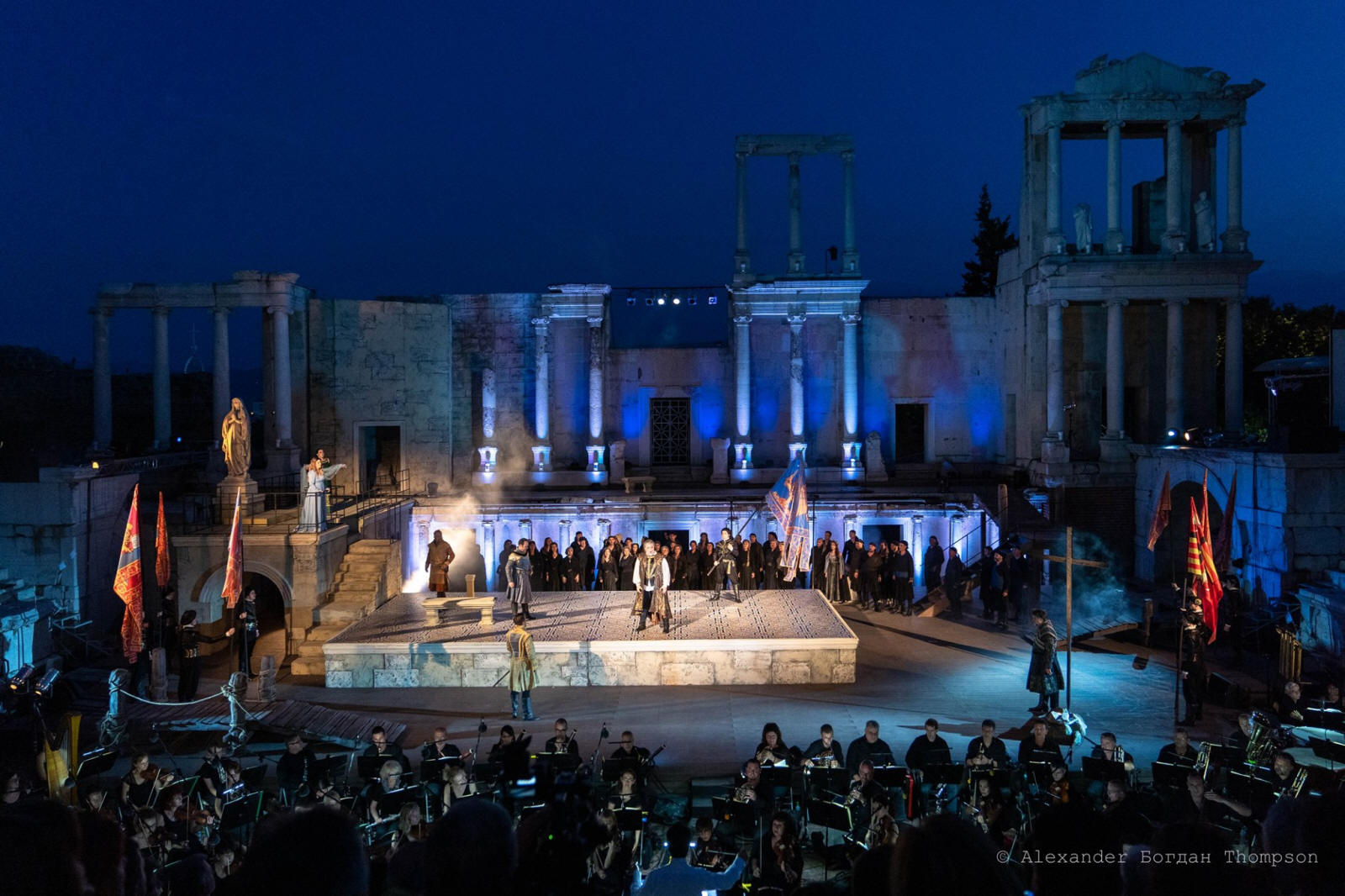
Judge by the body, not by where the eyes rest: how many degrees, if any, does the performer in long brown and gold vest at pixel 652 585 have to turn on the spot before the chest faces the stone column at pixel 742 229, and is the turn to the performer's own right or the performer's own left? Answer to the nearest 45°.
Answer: approximately 180°

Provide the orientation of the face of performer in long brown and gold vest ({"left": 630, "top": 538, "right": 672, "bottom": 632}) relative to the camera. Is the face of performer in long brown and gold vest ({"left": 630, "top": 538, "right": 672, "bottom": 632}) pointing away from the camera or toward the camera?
toward the camera

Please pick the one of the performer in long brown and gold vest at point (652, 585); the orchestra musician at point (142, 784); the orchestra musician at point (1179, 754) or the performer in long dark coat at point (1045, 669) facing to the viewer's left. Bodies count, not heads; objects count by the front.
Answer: the performer in long dark coat at point (1045, 669)

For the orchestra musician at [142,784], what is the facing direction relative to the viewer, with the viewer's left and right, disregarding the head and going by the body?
facing the viewer and to the right of the viewer

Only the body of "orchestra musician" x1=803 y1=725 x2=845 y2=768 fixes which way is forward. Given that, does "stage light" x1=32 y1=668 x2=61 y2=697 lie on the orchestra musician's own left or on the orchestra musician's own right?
on the orchestra musician's own right

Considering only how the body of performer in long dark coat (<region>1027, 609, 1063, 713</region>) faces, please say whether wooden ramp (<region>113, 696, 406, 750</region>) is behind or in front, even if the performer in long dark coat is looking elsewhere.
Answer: in front

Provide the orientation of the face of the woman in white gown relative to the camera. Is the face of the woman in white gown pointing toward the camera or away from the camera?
toward the camera

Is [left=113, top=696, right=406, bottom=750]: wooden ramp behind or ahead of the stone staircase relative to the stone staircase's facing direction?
ahead

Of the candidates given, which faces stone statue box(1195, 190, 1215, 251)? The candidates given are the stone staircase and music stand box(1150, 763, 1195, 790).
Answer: the music stand

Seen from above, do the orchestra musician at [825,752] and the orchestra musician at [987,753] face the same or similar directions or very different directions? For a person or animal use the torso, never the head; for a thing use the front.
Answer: same or similar directions

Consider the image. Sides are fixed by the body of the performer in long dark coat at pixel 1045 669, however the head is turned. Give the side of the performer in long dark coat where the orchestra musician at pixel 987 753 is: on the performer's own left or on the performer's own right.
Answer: on the performer's own left

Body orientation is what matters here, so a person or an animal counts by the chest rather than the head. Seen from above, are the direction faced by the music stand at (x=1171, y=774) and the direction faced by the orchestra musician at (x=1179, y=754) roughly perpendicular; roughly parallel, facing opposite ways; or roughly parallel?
roughly parallel, facing opposite ways

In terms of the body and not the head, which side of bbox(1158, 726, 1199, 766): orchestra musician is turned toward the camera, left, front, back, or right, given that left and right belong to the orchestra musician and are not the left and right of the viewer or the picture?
front

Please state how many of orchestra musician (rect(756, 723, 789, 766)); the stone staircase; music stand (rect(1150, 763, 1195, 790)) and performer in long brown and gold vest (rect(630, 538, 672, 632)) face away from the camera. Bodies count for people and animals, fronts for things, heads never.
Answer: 1

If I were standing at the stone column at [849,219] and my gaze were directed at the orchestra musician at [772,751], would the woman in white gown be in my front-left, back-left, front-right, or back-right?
front-right
